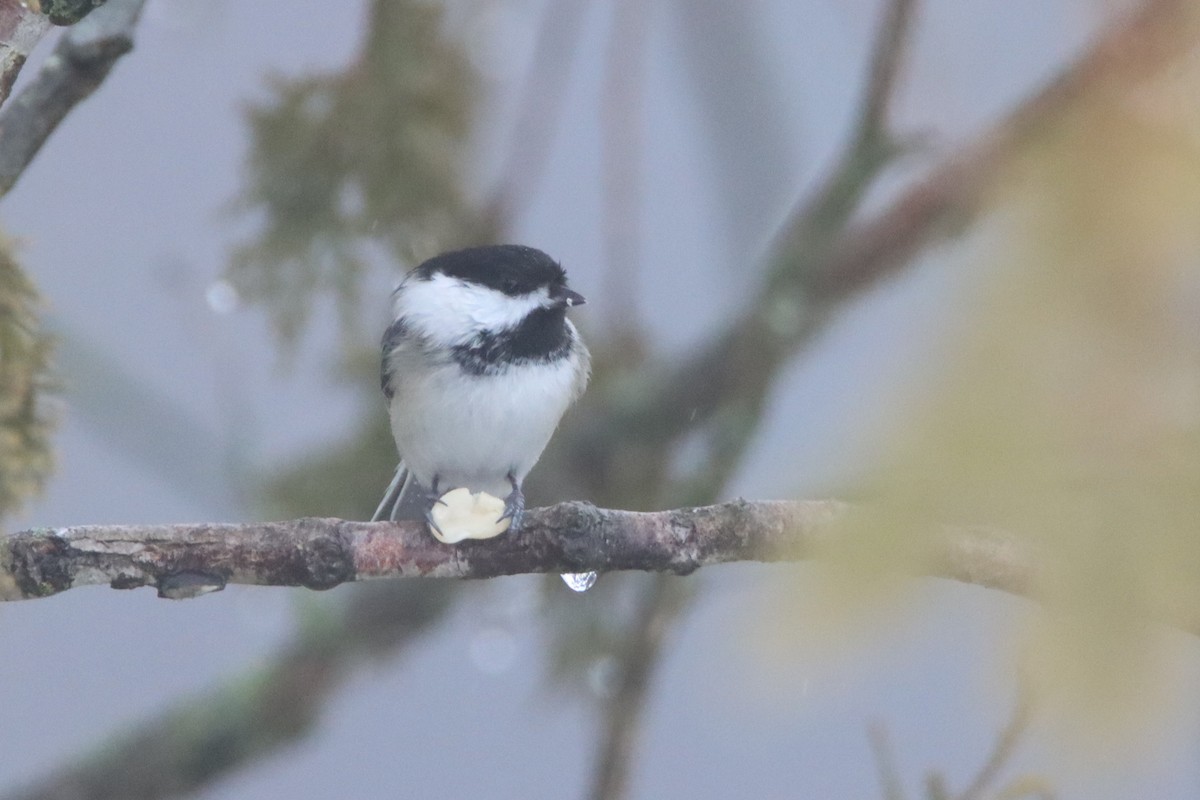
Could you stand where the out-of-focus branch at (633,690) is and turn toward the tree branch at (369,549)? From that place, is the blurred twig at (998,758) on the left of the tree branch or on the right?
left

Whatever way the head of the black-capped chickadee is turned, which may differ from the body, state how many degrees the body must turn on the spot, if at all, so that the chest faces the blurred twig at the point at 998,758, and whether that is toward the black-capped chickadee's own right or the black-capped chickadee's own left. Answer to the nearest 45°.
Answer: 0° — it already faces it
